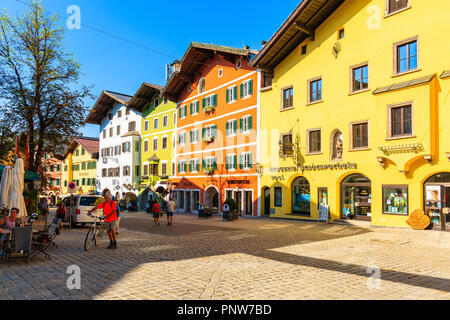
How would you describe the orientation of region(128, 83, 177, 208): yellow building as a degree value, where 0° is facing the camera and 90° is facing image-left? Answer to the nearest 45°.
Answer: approximately 45°

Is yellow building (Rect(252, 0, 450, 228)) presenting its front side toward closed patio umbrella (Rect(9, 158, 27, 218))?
yes

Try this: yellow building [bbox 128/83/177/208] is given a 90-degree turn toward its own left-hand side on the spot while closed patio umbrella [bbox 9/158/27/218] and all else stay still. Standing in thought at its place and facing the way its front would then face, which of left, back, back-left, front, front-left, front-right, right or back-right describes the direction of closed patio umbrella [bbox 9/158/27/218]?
front-right

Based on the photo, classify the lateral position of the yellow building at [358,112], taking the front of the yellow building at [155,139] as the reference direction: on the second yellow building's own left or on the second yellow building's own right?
on the second yellow building's own left

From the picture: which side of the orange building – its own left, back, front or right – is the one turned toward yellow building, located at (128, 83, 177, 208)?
right

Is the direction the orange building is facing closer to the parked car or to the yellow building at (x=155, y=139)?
the parked car
